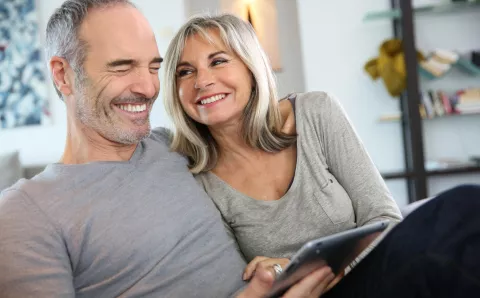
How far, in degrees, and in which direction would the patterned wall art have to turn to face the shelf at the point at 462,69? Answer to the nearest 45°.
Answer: approximately 45° to its left

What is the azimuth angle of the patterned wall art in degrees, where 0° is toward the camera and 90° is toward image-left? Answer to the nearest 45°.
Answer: approximately 0°

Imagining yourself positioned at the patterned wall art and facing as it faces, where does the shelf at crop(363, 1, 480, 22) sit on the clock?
The shelf is roughly at 10 o'clock from the patterned wall art.

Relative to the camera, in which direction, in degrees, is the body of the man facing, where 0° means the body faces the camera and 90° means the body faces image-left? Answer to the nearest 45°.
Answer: approximately 315°

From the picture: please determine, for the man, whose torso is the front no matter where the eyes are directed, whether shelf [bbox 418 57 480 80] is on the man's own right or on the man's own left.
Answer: on the man's own left

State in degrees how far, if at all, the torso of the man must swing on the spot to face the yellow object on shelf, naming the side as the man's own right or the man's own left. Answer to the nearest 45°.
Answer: approximately 90° to the man's own left

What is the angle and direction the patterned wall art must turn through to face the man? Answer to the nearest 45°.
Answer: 0° — it already faces them
